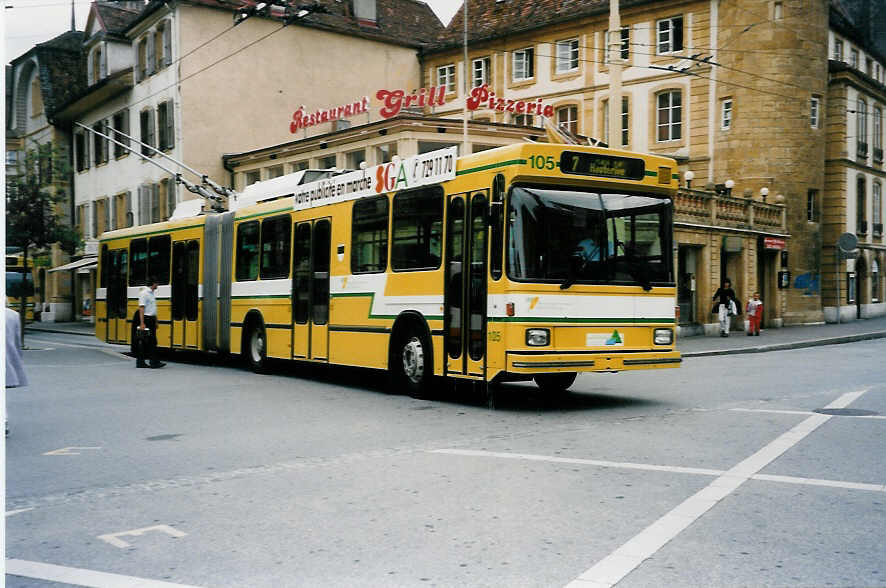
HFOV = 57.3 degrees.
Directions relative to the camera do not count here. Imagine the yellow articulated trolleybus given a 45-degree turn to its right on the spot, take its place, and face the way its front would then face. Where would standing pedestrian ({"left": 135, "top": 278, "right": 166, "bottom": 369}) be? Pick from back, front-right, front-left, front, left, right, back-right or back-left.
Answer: back-right

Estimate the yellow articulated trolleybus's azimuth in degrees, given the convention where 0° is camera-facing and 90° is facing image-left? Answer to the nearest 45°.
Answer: approximately 315°

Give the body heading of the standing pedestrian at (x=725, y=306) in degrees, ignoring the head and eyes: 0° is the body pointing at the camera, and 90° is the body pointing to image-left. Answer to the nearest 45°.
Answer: approximately 0°
